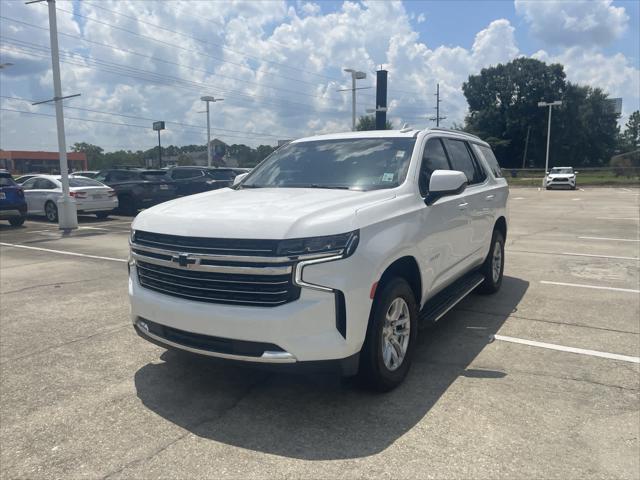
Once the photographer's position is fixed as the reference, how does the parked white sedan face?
facing away from the viewer and to the left of the viewer

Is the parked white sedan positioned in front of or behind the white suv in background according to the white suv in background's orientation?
in front

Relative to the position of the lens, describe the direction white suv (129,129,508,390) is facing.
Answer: facing the viewer and to the left of the viewer

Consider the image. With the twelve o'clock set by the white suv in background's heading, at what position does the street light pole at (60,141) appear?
The street light pole is roughly at 1 o'clock from the white suv in background.

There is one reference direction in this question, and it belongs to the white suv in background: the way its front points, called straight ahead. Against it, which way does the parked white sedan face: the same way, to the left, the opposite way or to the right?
to the right

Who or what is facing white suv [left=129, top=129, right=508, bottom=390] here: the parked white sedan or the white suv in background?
the white suv in background

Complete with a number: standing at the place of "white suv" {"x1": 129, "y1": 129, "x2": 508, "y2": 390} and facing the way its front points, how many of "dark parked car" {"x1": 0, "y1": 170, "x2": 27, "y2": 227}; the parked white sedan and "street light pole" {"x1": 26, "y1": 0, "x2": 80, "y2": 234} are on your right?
3

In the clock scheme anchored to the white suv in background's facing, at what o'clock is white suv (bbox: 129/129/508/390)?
The white suv is roughly at 12 o'clock from the white suv in background.

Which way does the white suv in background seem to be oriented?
toward the camera

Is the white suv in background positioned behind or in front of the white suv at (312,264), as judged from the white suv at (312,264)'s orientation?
behind

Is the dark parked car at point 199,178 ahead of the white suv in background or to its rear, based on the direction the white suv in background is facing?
ahead

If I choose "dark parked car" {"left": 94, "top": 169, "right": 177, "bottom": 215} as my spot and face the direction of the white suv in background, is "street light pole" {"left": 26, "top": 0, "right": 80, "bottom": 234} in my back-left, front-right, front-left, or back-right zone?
back-right

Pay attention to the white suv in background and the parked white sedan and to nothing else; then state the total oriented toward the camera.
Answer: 1

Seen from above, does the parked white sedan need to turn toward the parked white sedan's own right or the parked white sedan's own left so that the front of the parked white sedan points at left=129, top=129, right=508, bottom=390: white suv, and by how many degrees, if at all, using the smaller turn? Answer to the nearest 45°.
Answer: approximately 135° to the parked white sedan's own left

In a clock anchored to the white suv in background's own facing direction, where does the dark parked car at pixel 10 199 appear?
The dark parked car is roughly at 1 o'clock from the white suv in background.
